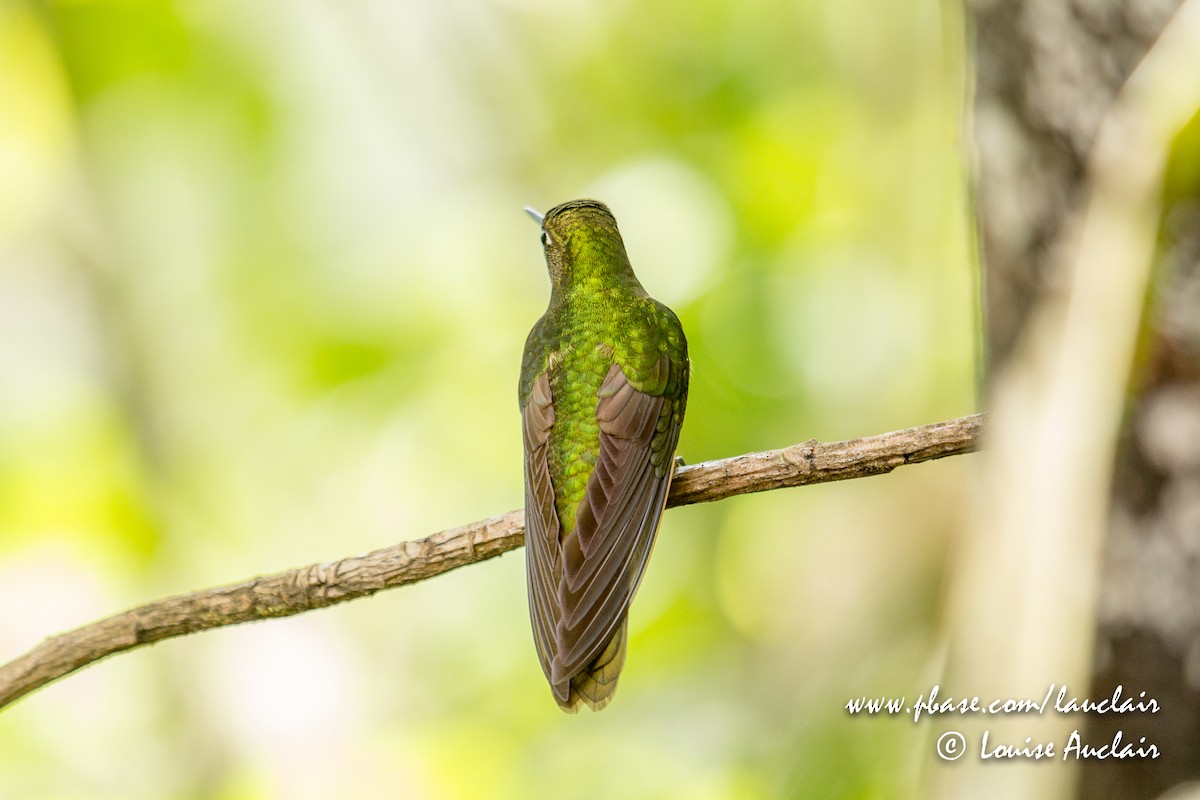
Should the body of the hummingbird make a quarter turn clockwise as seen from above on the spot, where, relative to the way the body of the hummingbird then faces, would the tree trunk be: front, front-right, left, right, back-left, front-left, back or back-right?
front-right

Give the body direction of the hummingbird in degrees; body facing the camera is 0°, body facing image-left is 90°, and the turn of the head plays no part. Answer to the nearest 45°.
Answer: approximately 180°
